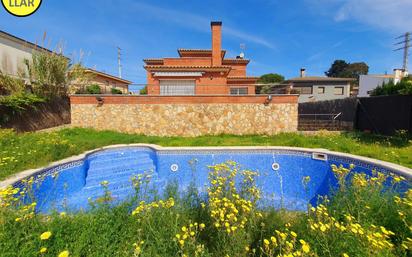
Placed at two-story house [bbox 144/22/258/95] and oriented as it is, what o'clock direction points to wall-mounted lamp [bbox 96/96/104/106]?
The wall-mounted lamp is roughly at 2 o'clock from the two-story house.

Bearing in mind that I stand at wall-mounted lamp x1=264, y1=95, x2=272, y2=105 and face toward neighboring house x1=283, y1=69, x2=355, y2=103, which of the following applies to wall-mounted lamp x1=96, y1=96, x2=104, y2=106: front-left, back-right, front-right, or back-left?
back-left

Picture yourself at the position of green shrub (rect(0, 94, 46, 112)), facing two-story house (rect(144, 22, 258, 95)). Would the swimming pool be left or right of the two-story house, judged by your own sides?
right

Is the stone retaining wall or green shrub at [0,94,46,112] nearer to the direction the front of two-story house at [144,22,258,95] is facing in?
the stone retaining wall

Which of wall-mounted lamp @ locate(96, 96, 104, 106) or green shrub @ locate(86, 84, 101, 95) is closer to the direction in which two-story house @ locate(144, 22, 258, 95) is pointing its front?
the wall-mounted lamp

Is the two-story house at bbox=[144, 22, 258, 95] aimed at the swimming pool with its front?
yes

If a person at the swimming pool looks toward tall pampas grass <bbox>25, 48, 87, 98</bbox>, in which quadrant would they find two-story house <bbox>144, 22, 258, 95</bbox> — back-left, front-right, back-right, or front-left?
front-right

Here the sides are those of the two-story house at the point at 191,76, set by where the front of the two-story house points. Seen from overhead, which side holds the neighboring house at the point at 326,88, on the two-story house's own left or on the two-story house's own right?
on the two-story house's own left

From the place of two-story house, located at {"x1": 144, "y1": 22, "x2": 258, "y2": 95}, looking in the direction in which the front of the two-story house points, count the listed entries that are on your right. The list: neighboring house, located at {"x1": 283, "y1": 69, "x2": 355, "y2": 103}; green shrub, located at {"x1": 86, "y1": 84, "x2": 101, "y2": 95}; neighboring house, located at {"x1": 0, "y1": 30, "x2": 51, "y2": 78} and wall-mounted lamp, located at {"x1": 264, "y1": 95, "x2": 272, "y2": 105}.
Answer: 2

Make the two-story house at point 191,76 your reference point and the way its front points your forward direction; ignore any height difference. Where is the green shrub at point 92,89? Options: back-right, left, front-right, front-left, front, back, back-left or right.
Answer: right

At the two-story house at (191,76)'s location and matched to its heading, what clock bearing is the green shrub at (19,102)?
The green shrub is roughly at 2 o'clock from the two-story house.

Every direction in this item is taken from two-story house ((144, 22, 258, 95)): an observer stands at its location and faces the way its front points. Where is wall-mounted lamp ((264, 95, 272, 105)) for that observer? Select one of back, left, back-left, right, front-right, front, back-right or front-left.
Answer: front-left

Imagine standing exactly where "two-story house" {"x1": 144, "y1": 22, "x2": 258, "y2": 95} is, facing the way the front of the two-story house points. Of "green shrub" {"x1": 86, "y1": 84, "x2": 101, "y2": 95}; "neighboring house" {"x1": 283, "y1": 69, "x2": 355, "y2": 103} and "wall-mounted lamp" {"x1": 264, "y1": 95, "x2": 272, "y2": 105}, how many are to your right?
1

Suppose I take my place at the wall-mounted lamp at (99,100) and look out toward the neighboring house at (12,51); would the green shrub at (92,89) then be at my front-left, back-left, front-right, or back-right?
front-right

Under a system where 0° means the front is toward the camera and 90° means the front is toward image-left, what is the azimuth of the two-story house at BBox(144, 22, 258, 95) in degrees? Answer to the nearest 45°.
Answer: approximately 0°

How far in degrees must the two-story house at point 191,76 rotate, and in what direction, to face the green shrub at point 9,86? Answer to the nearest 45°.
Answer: approximately 45° to its right

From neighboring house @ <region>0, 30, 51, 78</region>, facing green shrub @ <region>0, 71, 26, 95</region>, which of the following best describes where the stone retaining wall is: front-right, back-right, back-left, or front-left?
front-left

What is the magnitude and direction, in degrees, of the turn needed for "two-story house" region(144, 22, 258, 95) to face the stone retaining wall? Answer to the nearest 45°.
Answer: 0° — it already faces it
